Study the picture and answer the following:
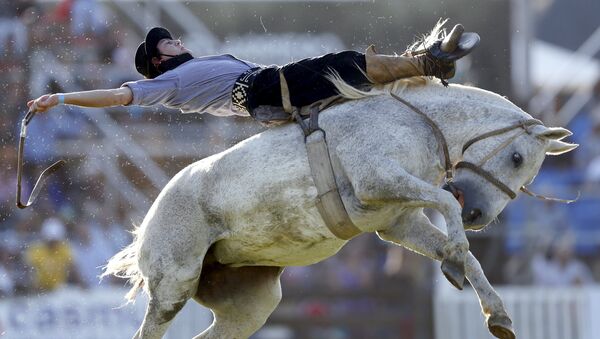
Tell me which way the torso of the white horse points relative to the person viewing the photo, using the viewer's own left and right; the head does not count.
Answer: facing to the right of the viewer

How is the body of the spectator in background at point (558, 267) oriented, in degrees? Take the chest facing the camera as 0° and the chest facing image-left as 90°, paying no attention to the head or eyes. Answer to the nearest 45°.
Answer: approximately 0°

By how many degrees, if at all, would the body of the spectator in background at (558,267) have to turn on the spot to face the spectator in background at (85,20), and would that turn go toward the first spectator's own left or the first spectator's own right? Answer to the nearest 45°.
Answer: approximately 90° to the first spectator's own right

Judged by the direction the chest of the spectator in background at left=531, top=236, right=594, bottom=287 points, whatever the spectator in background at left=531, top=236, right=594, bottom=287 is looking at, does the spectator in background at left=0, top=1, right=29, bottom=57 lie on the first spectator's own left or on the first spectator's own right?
on the first spectator's own right

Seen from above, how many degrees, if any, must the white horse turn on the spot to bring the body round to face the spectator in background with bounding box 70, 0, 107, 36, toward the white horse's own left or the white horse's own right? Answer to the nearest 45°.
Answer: approximately 135° to the white horse's own left

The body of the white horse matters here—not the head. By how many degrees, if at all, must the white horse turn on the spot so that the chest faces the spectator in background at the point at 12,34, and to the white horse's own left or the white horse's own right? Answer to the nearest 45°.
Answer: approximately 135° to the white horse's own left
